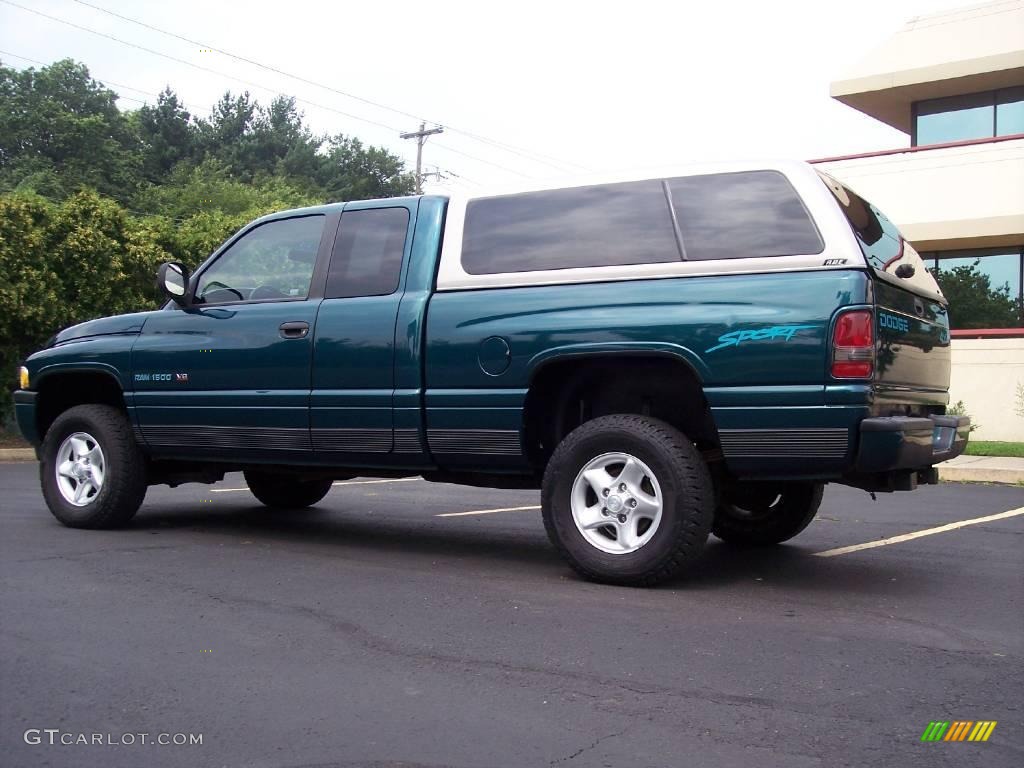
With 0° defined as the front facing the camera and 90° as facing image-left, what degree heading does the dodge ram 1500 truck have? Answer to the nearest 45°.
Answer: approximately 135°

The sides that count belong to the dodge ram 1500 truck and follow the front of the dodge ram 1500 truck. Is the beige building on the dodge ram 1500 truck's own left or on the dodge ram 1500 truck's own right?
on the dodge ram 1500 truck's own right
